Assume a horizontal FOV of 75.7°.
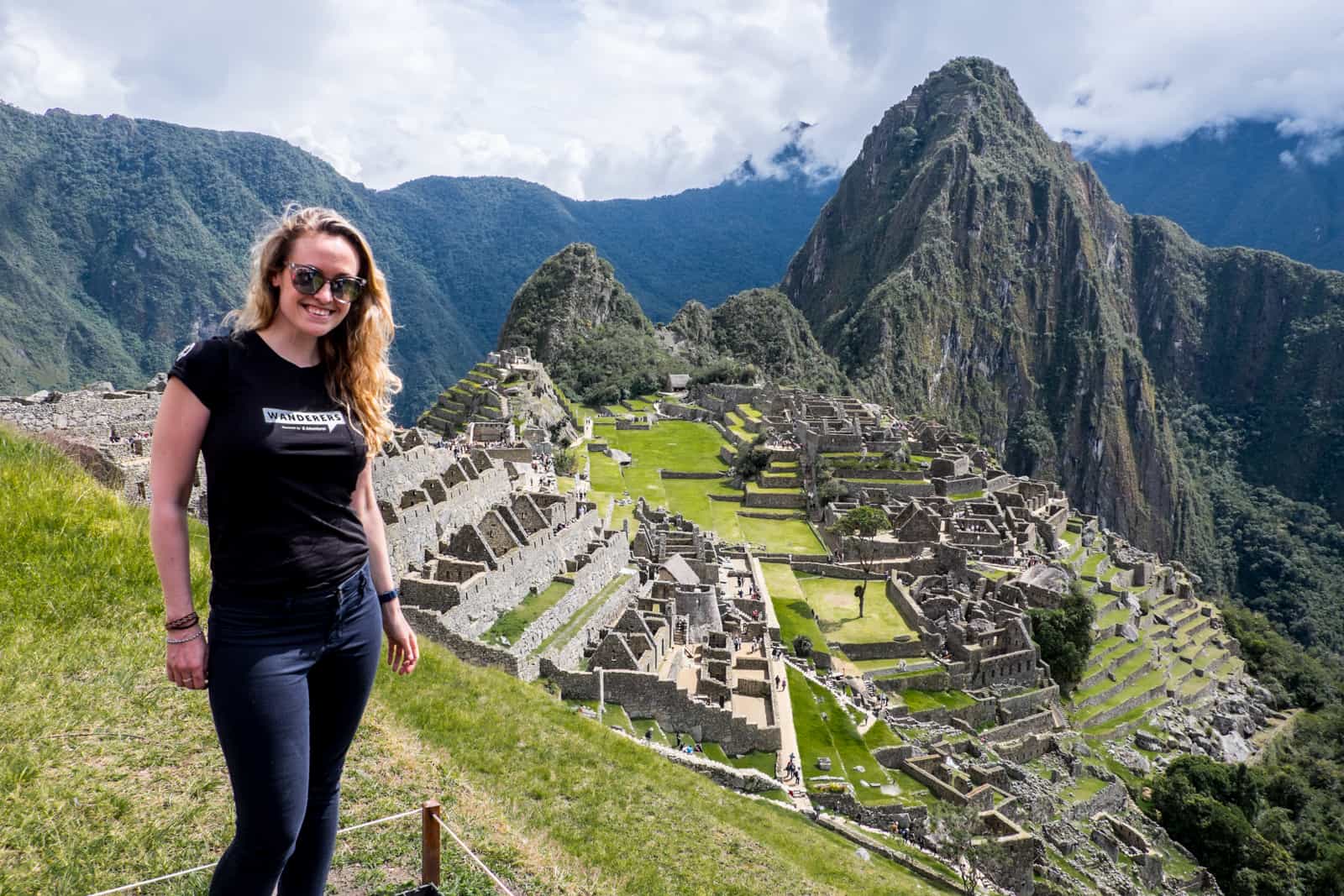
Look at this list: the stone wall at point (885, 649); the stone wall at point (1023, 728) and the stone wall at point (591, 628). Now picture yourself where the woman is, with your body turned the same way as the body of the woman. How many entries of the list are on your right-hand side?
0

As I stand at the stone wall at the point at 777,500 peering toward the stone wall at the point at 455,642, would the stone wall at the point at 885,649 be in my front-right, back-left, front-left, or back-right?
front-left

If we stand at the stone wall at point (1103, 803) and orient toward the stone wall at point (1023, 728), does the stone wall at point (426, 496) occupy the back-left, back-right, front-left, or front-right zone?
front-left

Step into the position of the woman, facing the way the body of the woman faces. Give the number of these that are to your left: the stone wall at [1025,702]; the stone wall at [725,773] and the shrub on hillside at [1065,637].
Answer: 3

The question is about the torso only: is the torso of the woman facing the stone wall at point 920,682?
no

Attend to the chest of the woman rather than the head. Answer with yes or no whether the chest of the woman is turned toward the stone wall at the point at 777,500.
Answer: no

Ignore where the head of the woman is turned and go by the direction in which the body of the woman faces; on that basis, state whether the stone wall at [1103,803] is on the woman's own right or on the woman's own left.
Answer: on the woman's own left

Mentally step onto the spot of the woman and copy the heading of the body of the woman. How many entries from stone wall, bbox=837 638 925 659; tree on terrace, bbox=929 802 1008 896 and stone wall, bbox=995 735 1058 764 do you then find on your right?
0

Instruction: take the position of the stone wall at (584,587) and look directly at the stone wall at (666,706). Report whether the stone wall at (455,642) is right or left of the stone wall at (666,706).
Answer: right

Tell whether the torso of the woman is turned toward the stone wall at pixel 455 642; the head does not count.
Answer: no

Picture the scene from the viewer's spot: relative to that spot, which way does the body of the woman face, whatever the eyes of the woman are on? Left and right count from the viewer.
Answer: facing the viewer and to the right of the viewer

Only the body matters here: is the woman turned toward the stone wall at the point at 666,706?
no

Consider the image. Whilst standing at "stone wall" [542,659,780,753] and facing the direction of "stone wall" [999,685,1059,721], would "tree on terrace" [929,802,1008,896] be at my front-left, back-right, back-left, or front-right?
front-right

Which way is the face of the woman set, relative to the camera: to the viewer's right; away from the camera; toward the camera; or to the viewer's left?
toward the camera

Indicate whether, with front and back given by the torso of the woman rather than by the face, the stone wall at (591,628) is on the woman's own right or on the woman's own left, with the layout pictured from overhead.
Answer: on the woman's own left

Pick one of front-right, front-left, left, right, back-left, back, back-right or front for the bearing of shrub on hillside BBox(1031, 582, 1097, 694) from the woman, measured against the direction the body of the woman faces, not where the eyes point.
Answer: left

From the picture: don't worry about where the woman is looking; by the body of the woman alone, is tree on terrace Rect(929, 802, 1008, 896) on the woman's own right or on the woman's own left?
on the woman's own left

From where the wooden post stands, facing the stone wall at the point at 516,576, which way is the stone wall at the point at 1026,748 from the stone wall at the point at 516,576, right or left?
right

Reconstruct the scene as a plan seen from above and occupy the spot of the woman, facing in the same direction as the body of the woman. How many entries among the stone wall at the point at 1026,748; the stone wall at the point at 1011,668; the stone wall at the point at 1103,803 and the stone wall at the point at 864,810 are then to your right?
0
